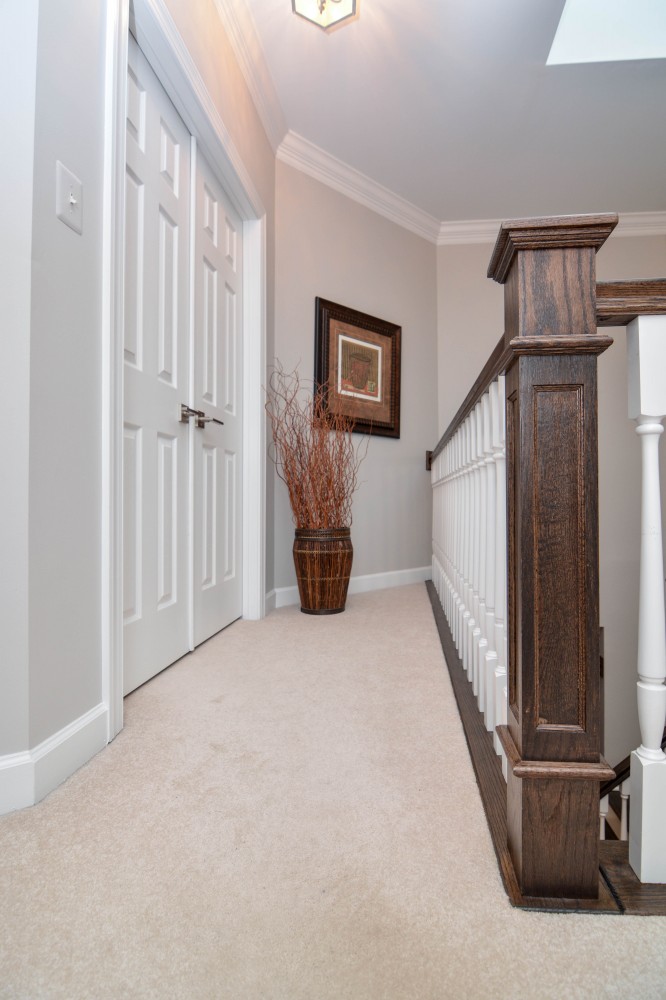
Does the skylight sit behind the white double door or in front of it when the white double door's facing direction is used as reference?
in front

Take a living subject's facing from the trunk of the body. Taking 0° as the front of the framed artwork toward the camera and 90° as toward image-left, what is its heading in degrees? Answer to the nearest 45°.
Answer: approximately 315°

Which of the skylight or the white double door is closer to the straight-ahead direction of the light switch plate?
the skylight

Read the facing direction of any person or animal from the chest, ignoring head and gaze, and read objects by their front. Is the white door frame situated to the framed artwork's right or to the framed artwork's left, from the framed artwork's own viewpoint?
on its right

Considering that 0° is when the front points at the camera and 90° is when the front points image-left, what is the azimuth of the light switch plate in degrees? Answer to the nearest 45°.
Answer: approximately 315°

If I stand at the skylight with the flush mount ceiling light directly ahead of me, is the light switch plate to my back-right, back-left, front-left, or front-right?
front-left

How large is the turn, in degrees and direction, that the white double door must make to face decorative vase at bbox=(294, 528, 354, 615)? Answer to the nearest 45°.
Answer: approximately 45° to its left

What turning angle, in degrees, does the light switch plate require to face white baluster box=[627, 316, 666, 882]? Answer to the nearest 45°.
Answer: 0° — it already faces it

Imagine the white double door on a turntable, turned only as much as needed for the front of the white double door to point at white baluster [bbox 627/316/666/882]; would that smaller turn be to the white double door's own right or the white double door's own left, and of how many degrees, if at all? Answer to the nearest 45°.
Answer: approximately 45° to the white double door's own right

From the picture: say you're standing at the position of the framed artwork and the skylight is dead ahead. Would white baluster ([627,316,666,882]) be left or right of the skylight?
right

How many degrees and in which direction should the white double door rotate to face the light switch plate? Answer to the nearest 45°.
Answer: approximately 90° to its right

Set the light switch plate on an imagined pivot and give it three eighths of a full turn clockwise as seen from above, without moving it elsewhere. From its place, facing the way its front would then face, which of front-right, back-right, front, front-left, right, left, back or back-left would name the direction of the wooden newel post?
back-left

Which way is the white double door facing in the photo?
to the viewer's right

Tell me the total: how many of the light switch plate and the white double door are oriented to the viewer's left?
0
